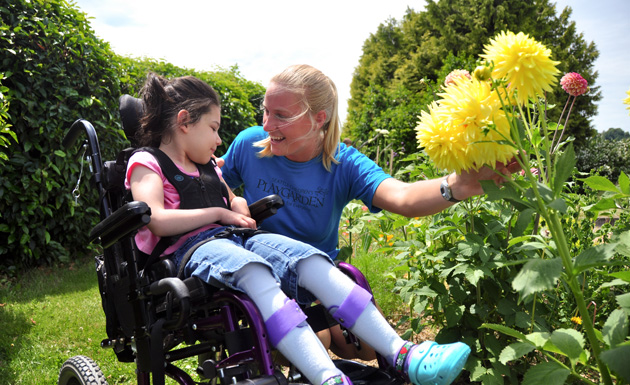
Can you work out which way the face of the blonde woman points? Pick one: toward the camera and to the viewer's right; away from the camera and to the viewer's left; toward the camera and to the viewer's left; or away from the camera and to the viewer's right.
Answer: toward the camera and to the viewer's left

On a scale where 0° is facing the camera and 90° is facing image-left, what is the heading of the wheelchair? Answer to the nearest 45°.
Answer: approximately 315°

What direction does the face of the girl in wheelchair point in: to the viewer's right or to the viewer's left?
to the viewer's right

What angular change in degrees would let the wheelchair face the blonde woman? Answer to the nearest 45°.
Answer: approximately 90° to its left

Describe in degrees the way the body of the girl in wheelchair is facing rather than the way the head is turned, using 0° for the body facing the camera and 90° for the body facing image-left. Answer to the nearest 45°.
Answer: approximately 315°

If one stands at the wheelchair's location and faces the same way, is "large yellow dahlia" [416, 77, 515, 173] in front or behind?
in front

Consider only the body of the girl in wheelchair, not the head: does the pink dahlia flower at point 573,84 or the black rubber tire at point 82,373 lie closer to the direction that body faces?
the pink dahlia flower

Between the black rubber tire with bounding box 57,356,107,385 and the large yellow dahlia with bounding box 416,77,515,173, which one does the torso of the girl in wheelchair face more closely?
the large yellow dahlia

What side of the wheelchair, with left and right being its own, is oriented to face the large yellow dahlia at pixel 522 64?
front
